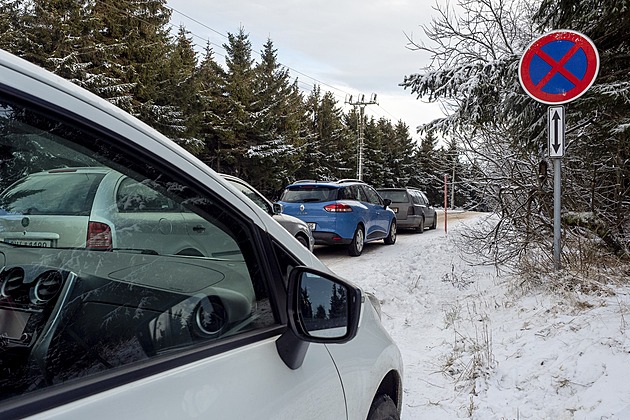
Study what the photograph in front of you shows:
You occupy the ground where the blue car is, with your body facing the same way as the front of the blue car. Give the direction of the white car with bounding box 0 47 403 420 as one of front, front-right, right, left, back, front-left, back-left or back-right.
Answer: back-right

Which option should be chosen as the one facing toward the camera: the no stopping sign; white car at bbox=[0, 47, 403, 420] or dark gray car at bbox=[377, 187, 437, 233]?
the no stopping sign

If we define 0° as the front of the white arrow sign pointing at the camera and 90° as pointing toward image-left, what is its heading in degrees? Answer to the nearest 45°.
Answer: approximately 0°

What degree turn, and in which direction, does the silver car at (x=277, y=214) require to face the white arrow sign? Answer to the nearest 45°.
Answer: approximately 90° to its right

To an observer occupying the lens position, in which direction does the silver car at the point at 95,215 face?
facing away from the viewer and to the right of the viewer

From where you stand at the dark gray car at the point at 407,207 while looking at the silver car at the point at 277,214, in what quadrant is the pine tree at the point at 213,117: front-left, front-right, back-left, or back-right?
back-right

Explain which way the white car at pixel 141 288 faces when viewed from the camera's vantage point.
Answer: facing away from the viewer and to the right of the viewer

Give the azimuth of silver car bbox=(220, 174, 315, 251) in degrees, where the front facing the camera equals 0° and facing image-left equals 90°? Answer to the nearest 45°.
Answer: approximately 225°

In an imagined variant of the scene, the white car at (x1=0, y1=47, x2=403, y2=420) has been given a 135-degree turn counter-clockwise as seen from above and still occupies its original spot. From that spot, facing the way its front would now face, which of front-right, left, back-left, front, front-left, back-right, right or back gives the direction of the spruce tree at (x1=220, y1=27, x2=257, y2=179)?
right

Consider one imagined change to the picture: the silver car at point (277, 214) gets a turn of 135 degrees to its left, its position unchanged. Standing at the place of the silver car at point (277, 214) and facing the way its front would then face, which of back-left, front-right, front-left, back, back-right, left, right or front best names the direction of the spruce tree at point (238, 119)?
right

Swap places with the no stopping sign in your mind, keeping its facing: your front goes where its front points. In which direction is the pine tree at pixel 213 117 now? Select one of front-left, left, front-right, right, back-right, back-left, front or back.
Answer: back-right

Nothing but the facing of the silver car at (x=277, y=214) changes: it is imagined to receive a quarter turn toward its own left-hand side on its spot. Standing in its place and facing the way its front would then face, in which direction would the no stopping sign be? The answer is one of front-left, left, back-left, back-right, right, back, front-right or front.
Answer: back

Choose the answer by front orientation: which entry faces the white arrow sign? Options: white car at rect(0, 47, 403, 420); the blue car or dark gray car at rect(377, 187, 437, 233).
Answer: the white car

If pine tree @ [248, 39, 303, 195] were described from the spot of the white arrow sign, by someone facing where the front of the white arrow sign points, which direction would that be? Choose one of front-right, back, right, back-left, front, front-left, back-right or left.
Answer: back-right
